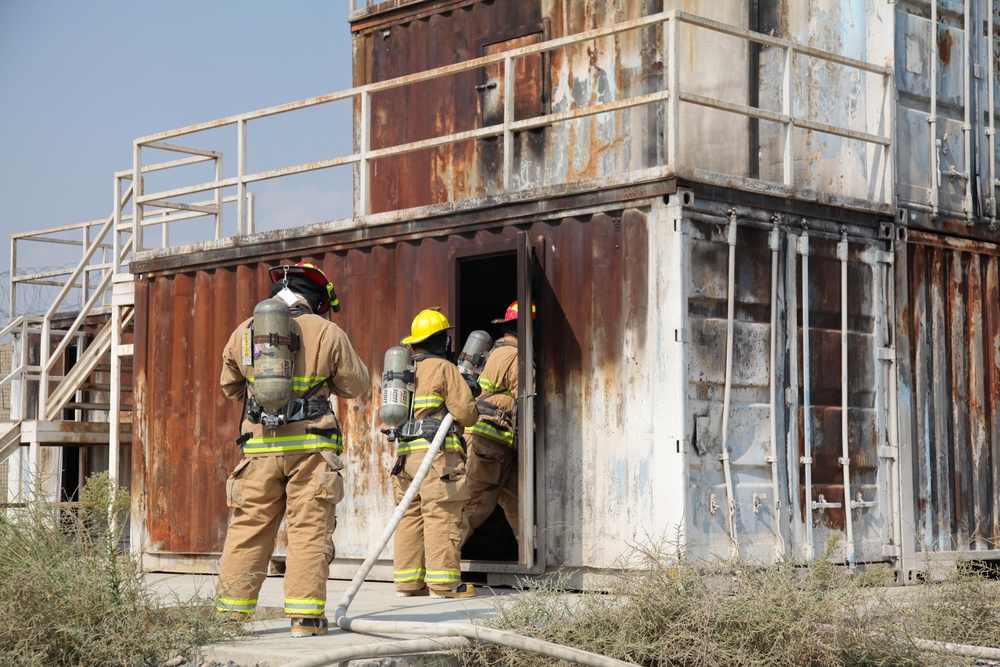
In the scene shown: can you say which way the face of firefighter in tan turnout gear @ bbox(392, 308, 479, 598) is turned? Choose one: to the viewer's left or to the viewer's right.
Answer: to the viewer's right

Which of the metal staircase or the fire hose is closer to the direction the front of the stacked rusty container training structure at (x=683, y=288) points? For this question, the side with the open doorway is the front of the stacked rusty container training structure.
the fire hose

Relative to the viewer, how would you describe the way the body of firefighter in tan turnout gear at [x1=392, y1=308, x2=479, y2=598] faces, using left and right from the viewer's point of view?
facing away from the viewer and to the right of the viewer

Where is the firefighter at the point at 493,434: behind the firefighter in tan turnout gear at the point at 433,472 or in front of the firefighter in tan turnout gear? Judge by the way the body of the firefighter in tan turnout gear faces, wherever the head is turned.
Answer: in front

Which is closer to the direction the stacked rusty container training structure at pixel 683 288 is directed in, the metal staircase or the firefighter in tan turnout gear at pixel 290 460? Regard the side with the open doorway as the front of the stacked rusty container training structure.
the firefighter in tan turnout gear

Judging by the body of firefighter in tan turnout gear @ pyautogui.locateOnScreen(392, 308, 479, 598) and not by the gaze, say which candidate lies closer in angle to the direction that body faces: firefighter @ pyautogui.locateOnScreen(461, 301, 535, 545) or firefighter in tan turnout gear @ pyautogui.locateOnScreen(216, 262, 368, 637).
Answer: the firefighter
